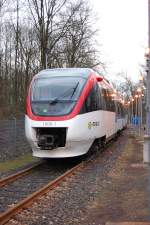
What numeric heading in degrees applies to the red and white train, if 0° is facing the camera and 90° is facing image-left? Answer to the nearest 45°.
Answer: approximately 45°
